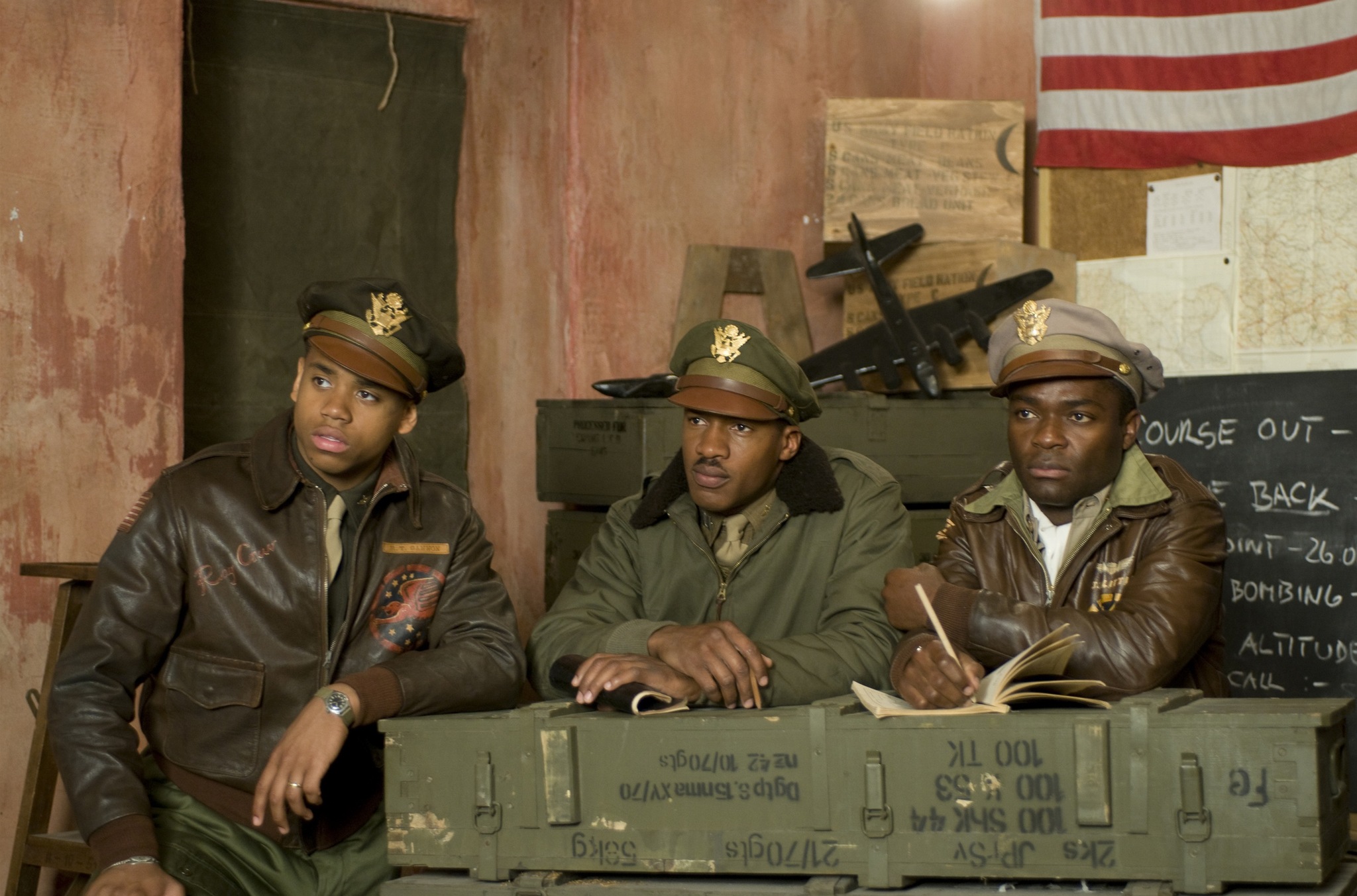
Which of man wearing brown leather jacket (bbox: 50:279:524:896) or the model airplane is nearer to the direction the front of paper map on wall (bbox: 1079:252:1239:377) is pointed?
the man wearing brown leather jacket

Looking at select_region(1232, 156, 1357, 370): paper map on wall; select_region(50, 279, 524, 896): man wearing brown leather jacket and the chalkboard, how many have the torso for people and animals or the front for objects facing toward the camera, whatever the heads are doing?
3

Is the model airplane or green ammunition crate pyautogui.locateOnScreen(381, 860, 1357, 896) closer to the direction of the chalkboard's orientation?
the green ammunition crate

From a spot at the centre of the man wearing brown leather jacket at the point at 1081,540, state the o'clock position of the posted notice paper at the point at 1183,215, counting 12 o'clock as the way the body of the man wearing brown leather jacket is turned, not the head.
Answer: The posted notice paper is roughly at 5 o'clock from the man wearing brown leather jacket.

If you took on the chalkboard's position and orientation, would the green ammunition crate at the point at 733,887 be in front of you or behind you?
in front

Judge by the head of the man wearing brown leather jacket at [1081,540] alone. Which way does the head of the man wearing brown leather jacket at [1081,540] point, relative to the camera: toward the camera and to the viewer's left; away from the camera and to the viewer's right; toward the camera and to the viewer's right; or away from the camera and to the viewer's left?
toward the camera and to the viewer's left

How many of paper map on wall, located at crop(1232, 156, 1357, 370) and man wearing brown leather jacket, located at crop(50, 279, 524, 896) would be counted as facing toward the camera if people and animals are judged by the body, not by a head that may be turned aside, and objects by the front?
2

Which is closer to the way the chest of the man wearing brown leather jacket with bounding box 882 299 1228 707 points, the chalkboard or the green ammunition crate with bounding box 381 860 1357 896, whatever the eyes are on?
the green ammunition crate

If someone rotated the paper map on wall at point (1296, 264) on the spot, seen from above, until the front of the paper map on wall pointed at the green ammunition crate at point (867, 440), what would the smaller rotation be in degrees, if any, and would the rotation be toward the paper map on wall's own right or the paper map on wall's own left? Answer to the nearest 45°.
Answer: approximately 90° to the paper map on wall's own right

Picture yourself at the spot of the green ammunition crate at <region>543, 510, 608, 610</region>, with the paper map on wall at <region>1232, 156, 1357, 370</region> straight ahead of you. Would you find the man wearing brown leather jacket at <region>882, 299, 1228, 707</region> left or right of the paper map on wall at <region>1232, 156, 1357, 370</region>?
right

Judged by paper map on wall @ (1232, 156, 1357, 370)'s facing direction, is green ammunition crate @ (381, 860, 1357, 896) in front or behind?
in front

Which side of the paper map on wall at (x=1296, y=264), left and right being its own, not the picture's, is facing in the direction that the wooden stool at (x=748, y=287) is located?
right
